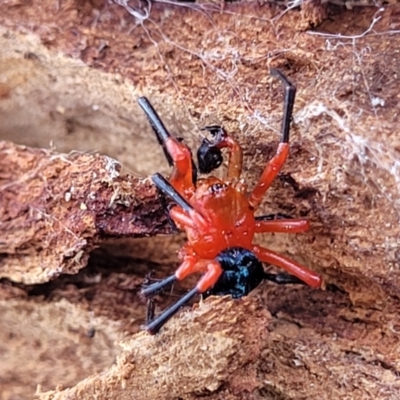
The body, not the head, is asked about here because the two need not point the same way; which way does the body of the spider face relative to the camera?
away from the camera
